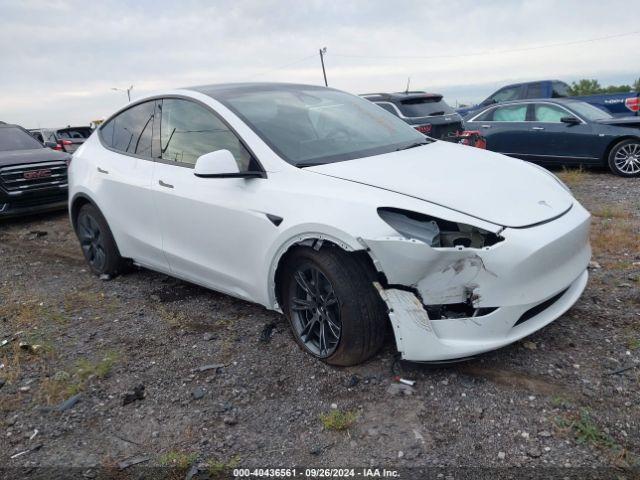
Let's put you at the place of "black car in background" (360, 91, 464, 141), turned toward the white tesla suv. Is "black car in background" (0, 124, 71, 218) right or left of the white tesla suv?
right

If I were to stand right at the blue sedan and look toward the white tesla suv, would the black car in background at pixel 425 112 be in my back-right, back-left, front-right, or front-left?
back-right

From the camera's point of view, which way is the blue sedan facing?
to the viewer's right

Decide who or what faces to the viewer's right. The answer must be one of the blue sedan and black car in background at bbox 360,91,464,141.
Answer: the blue sedan

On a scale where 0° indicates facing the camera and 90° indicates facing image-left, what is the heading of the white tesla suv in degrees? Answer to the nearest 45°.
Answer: approximately 315°

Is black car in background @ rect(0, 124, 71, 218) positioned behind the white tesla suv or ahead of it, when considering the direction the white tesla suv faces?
behind

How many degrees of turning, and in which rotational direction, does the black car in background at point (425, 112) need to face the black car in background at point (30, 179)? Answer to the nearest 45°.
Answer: approximately 90° to its left

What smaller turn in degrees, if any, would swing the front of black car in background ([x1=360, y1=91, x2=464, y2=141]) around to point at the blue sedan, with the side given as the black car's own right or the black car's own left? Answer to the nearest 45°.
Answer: approximately 135° to the black car's own right

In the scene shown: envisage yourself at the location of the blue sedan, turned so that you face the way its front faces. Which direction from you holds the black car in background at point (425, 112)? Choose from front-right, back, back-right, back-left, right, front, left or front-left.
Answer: back

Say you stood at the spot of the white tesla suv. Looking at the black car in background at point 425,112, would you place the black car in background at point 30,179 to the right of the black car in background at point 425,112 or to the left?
left

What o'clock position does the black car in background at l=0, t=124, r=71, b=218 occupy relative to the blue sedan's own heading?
The black car in background is roughly at 5 o'clock from the blue sedan.

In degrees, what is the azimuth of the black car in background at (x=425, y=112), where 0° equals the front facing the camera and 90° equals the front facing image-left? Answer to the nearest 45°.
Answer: approximately 135°

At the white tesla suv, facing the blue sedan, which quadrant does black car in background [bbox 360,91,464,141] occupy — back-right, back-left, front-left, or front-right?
front-left
